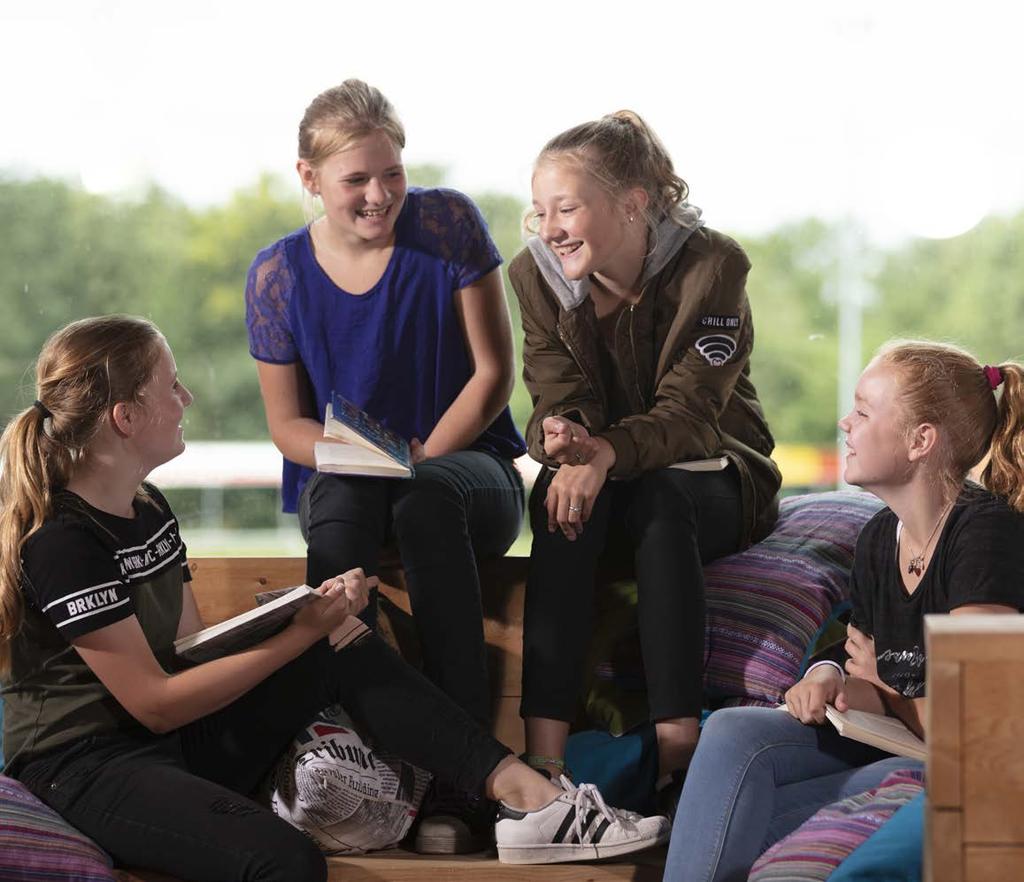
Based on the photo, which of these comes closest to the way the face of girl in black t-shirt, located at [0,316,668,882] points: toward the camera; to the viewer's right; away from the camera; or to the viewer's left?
to the viewer's right

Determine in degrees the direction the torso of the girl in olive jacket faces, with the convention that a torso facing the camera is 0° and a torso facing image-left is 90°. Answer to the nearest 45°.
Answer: approximately 45°

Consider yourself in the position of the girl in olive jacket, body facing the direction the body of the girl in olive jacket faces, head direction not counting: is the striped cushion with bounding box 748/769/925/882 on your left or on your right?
on your left

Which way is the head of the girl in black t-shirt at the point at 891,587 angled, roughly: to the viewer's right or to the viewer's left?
to the viewer's left

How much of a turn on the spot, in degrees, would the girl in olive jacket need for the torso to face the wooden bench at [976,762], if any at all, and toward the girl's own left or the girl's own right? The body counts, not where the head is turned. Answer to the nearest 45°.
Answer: approximately 45° to the girl's own left

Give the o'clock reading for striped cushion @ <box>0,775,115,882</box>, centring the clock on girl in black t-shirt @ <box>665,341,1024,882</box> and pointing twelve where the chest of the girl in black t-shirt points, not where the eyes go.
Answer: The striped cushion is roughly at 1 o'clock from the girl in black t-shirt.

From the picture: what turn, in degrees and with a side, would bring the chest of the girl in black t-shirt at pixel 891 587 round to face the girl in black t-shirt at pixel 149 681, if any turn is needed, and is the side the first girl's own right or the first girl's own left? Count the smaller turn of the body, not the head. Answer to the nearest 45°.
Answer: approximately 45° to the first girl's own right
